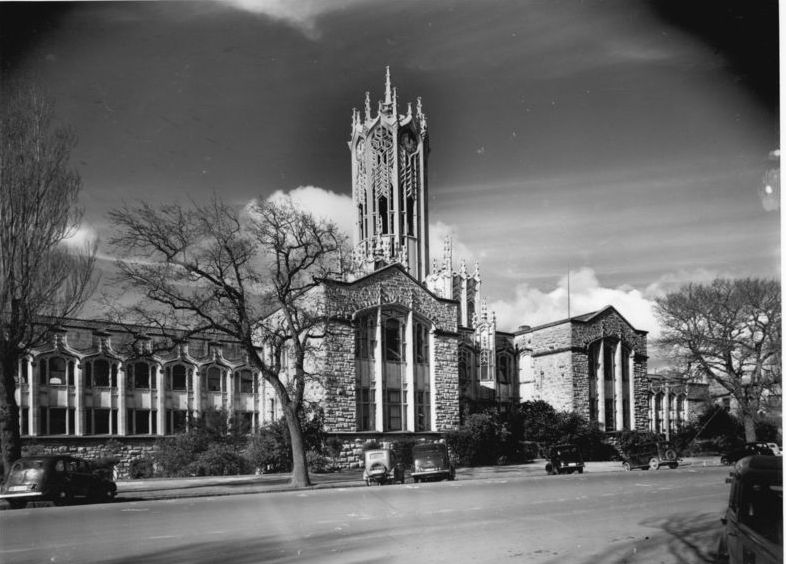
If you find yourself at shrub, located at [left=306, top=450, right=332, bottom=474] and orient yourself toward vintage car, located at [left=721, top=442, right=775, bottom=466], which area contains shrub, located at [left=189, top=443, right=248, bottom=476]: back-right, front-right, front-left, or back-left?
back-right

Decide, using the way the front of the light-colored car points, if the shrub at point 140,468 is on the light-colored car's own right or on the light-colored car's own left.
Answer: on the light-colored car's own left

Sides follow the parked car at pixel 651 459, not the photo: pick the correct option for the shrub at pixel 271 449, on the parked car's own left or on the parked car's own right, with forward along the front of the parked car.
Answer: on the parked car's own left

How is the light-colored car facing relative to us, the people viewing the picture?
facing away from the viewer and to the right of the viewer

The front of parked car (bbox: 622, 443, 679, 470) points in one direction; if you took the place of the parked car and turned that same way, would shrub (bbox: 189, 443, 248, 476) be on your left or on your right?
on your left
